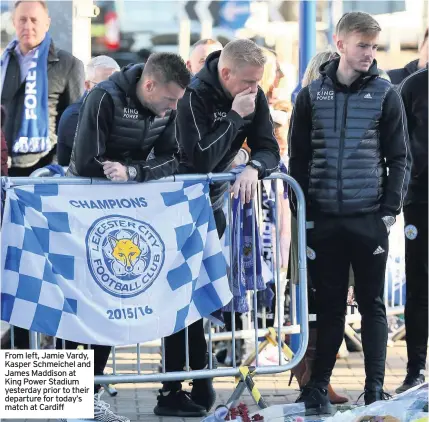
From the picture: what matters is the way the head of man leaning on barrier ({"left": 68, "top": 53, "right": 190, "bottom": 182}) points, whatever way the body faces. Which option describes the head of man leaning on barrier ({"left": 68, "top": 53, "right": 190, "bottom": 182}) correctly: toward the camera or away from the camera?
toward the camera

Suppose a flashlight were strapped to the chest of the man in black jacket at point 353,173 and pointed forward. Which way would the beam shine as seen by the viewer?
toward the camera

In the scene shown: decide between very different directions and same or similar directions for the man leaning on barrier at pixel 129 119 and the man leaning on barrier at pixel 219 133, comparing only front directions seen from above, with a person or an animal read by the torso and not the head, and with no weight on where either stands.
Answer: same or similar directions

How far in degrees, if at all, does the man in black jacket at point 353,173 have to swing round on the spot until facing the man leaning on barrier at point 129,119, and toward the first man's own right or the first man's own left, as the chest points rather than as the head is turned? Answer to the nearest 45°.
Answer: approximately 90° to the first man's own right

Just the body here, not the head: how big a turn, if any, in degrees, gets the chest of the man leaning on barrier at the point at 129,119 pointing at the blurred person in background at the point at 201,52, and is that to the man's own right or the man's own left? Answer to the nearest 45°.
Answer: approximately 135° to the man's own left

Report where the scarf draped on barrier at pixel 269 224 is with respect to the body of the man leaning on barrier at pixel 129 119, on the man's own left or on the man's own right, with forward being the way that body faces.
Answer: on the man's own left

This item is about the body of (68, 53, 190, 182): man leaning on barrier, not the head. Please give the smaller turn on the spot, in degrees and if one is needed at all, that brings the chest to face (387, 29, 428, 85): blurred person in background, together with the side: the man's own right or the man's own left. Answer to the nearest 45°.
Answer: approximately 90° to the man's own left

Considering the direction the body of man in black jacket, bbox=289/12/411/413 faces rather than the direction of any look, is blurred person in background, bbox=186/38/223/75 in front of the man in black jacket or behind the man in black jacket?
behind

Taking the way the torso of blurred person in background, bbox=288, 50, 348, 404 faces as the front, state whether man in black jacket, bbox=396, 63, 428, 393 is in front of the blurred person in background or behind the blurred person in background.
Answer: in front

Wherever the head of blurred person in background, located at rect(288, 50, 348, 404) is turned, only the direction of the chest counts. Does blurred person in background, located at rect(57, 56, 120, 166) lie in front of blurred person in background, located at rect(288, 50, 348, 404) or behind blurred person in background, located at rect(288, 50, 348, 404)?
behind
